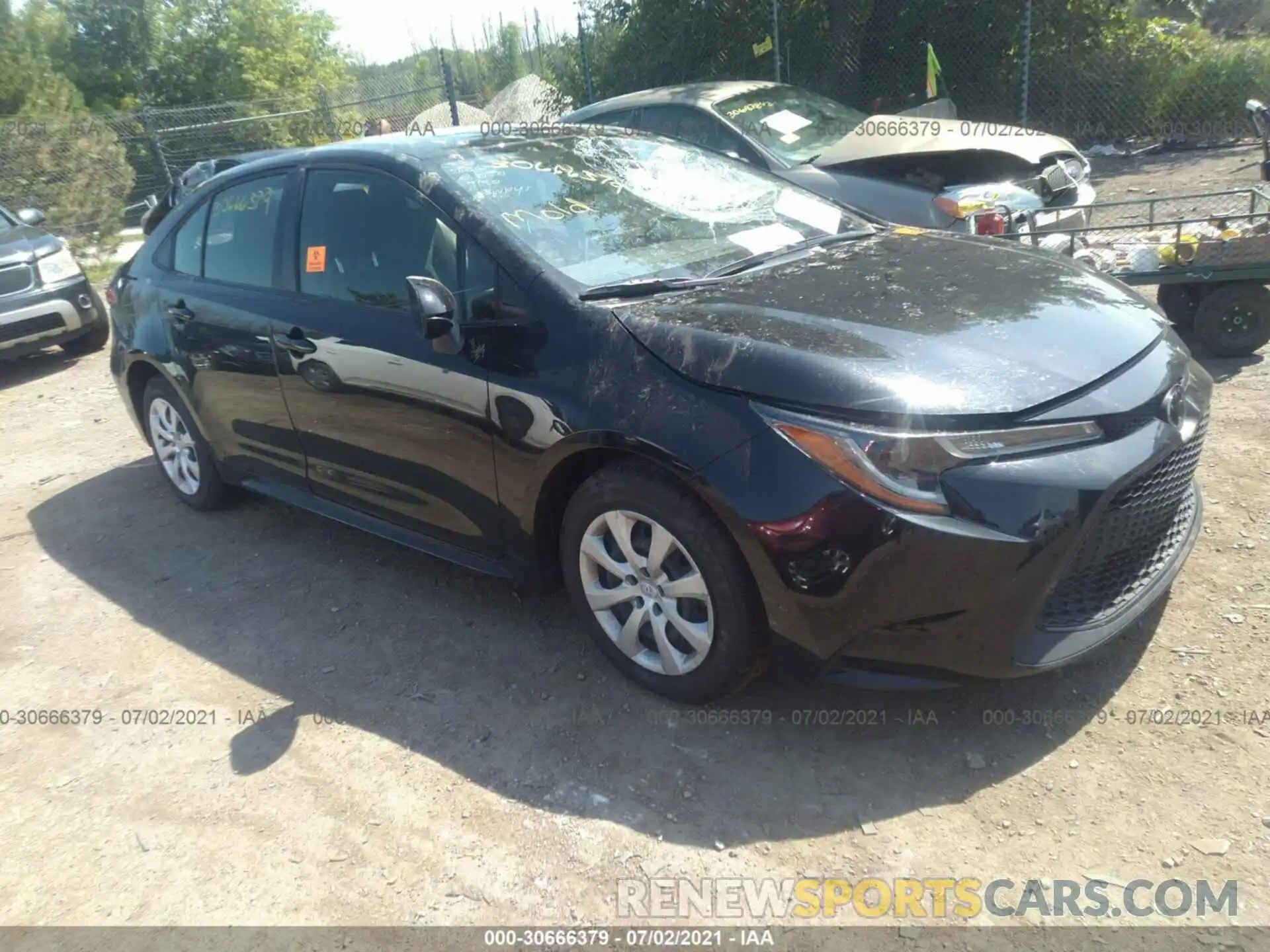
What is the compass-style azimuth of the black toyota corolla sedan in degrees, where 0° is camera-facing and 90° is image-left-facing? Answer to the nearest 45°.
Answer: approximately 315°

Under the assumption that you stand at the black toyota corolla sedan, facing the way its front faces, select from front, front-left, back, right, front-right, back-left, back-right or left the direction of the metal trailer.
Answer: left

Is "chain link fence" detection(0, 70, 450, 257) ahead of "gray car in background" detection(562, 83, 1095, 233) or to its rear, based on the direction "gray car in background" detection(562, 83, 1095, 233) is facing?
to the rear

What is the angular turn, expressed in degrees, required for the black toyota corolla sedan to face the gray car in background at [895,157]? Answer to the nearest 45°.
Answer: approximately 135° to its left

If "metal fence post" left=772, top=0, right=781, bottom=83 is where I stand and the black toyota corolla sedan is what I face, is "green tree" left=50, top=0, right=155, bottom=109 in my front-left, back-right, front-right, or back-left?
back-right

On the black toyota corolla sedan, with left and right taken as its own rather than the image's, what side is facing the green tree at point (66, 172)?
back

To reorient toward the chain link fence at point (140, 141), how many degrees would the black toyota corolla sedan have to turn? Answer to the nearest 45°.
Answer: approximately 180°

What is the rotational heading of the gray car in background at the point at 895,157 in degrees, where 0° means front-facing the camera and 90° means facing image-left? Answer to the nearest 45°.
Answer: approximately 315°

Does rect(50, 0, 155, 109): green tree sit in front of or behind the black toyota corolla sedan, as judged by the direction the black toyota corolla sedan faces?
behind

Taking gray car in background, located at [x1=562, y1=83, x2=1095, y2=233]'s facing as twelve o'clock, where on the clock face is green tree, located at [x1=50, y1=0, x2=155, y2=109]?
The green tree is roughly at 6 o'clock from the gray car in background.

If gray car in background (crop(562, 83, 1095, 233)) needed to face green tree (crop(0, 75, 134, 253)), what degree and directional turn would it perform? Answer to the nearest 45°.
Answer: approximately 180°

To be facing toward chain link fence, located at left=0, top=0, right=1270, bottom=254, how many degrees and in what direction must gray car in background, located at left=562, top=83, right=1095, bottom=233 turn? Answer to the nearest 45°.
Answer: approximately 135° to its left

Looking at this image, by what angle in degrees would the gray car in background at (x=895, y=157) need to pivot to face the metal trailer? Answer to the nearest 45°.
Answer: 0° — it already faces it
